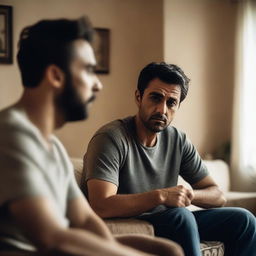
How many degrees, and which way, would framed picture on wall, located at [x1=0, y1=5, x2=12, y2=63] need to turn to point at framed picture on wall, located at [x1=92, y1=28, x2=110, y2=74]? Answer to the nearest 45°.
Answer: approximately 90° to its left

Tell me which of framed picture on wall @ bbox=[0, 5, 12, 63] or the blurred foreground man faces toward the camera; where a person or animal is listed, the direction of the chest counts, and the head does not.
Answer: the framed picture on wall

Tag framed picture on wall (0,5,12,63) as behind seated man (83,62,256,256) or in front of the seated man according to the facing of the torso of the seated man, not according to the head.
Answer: behind

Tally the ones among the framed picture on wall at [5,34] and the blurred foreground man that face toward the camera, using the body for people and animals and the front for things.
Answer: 1

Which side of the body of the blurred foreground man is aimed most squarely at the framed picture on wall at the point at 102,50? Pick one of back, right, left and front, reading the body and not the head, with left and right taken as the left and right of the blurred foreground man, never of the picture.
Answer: left

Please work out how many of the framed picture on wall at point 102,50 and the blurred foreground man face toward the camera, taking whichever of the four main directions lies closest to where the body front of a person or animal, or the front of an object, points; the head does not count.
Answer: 1

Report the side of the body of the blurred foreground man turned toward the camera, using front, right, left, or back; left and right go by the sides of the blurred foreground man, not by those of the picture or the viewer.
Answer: right

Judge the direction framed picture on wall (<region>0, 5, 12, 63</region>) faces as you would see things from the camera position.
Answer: facing the viewer

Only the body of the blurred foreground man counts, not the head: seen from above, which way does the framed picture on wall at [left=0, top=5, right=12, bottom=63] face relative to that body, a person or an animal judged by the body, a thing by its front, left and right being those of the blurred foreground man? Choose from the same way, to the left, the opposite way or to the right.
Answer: to the right

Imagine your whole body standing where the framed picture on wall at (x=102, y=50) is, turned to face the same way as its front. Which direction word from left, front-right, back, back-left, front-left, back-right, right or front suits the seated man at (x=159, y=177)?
front

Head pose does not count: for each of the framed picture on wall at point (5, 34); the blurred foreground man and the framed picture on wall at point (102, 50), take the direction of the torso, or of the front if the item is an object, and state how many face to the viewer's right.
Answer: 1

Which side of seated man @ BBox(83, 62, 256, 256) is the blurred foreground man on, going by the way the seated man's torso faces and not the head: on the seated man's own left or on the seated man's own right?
on the seated man's own right

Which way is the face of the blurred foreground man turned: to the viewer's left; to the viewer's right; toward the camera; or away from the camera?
to the viewer's right

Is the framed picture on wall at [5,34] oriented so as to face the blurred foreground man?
yes

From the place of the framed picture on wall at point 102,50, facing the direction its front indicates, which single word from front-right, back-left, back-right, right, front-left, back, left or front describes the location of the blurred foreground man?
front

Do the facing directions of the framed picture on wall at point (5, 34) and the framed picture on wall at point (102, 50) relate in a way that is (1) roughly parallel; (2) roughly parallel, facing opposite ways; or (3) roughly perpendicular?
roughly parallel

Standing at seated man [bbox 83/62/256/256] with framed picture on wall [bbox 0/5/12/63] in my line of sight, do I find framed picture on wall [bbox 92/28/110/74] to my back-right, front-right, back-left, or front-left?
front-right

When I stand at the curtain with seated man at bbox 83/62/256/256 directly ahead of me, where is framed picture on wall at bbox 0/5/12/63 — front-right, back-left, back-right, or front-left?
front-right
